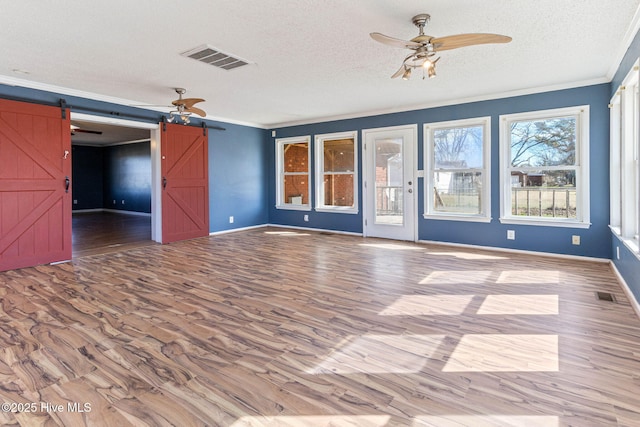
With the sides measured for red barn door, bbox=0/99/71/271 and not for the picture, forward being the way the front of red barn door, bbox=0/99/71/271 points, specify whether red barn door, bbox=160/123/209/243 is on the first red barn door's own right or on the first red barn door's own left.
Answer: on the first red barn door's own left

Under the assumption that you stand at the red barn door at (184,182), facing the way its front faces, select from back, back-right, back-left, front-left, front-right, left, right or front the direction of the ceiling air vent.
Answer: front-right

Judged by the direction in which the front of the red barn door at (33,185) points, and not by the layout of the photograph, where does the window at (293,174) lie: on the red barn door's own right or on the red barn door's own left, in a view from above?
on the red barn door's own left

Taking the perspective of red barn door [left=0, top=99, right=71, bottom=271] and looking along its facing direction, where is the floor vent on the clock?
The floor vent is roughly at 12 o'clock from the red barn door.

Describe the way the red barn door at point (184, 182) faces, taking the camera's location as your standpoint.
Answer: facing the viewer and to the right of the viewer

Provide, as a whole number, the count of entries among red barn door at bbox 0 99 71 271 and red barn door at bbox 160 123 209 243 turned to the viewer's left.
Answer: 0

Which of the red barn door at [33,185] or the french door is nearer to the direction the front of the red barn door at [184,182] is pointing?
the french door

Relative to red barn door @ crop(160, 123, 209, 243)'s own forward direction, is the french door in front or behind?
in front

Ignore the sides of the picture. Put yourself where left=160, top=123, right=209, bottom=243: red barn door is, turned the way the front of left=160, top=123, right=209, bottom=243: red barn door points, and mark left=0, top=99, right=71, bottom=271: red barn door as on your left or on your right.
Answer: on your right

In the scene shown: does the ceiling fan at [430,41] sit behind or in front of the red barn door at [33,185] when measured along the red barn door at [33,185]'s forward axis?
in front
